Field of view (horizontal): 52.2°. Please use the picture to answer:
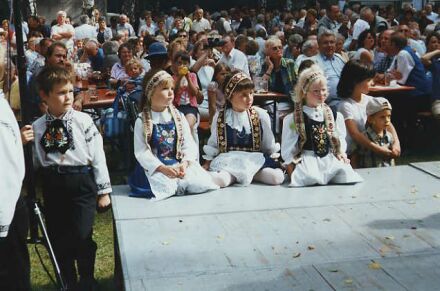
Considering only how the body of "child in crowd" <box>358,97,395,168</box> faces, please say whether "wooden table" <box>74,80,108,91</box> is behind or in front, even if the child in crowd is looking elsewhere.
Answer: behind

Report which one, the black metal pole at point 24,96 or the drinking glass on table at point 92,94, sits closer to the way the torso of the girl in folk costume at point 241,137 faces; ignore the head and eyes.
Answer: the black metal pole

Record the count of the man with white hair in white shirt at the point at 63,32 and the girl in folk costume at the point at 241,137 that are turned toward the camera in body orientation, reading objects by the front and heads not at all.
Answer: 2

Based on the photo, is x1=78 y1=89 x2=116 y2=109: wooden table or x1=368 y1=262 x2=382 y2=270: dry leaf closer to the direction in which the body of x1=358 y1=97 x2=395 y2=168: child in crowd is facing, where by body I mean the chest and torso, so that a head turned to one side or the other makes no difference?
the dry leaf

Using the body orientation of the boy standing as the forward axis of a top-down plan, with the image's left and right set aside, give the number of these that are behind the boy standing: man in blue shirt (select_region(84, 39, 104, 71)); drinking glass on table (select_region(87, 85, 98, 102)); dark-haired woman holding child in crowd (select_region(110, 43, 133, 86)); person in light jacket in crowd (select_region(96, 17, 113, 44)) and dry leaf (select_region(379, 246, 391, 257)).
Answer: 4

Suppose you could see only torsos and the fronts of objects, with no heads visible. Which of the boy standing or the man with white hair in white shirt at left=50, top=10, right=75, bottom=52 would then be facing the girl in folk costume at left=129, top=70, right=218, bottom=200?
the man with white hair in white shirt

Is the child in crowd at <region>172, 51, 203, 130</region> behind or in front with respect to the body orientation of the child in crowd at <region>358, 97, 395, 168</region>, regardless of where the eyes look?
behind
